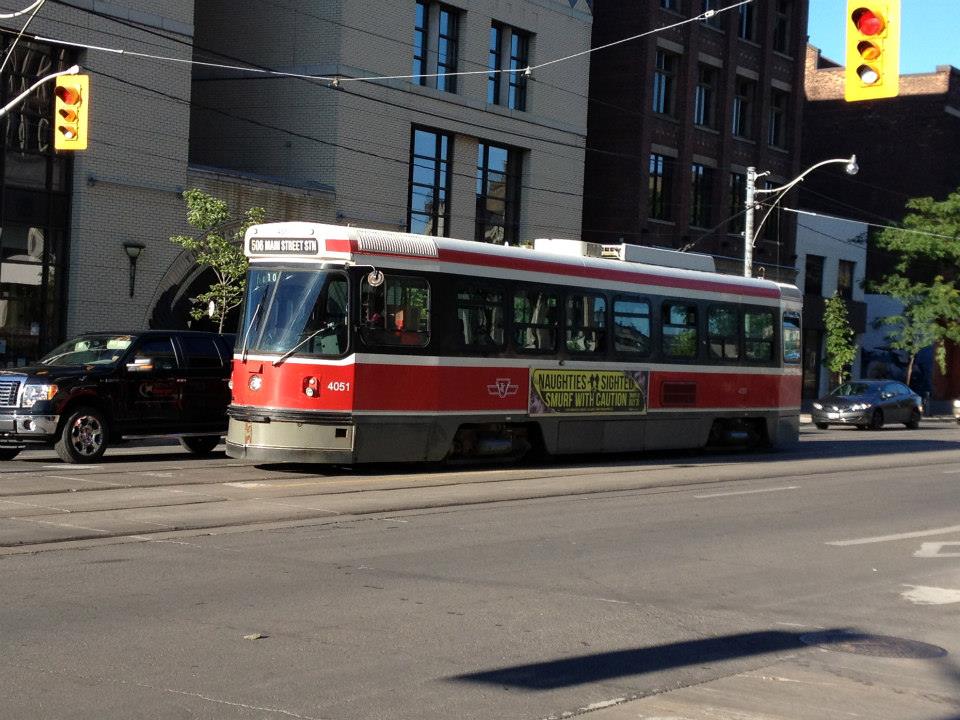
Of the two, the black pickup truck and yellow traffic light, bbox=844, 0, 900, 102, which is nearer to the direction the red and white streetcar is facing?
the black pickup truck

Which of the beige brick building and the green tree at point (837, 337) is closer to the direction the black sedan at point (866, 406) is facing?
the beige brick building

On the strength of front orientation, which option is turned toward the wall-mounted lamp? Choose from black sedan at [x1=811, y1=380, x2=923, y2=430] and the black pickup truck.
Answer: the black sedan

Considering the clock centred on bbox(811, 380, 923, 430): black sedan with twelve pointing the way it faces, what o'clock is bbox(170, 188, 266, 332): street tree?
The street tree is roughly at 12 o'clock from the black sedan.

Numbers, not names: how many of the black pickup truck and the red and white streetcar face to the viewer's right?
0

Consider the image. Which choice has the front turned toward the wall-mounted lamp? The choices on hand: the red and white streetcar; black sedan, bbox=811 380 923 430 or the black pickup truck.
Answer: the black sedan

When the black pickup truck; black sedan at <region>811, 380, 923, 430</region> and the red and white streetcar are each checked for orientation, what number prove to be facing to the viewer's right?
0

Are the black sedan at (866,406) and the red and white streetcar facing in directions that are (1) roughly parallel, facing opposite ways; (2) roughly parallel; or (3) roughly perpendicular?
roughly parallel

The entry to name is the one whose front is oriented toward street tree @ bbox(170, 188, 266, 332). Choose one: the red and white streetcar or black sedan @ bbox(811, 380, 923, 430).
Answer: the black sedan

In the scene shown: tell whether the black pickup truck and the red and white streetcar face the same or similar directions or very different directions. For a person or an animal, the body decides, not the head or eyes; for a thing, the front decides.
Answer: same or similar directions

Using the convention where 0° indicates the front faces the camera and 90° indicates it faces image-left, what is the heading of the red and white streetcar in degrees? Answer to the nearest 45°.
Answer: approximately 45°

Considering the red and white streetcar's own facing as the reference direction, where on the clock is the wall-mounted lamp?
The wall-mounted lamp is roughly at 3 o'clock from the red and white streetcar.

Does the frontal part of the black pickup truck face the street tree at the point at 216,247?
no

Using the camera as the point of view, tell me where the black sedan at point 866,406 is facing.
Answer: facing the viewer and to the left of the viewer

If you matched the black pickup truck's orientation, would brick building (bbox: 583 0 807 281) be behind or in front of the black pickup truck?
behind

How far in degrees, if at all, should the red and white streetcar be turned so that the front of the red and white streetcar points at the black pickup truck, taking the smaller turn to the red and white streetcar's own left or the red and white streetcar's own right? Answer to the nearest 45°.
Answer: approximately 45° to the red and white streetcar's own right

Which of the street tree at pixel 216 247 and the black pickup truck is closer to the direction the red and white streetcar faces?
the black pickup truck

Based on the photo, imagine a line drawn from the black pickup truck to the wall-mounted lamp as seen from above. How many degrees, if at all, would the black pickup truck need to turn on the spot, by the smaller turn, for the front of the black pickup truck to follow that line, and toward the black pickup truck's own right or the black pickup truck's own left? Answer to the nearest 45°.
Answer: approximately 135° to the black pickup truck's own right

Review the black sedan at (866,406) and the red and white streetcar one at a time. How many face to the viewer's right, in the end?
0
